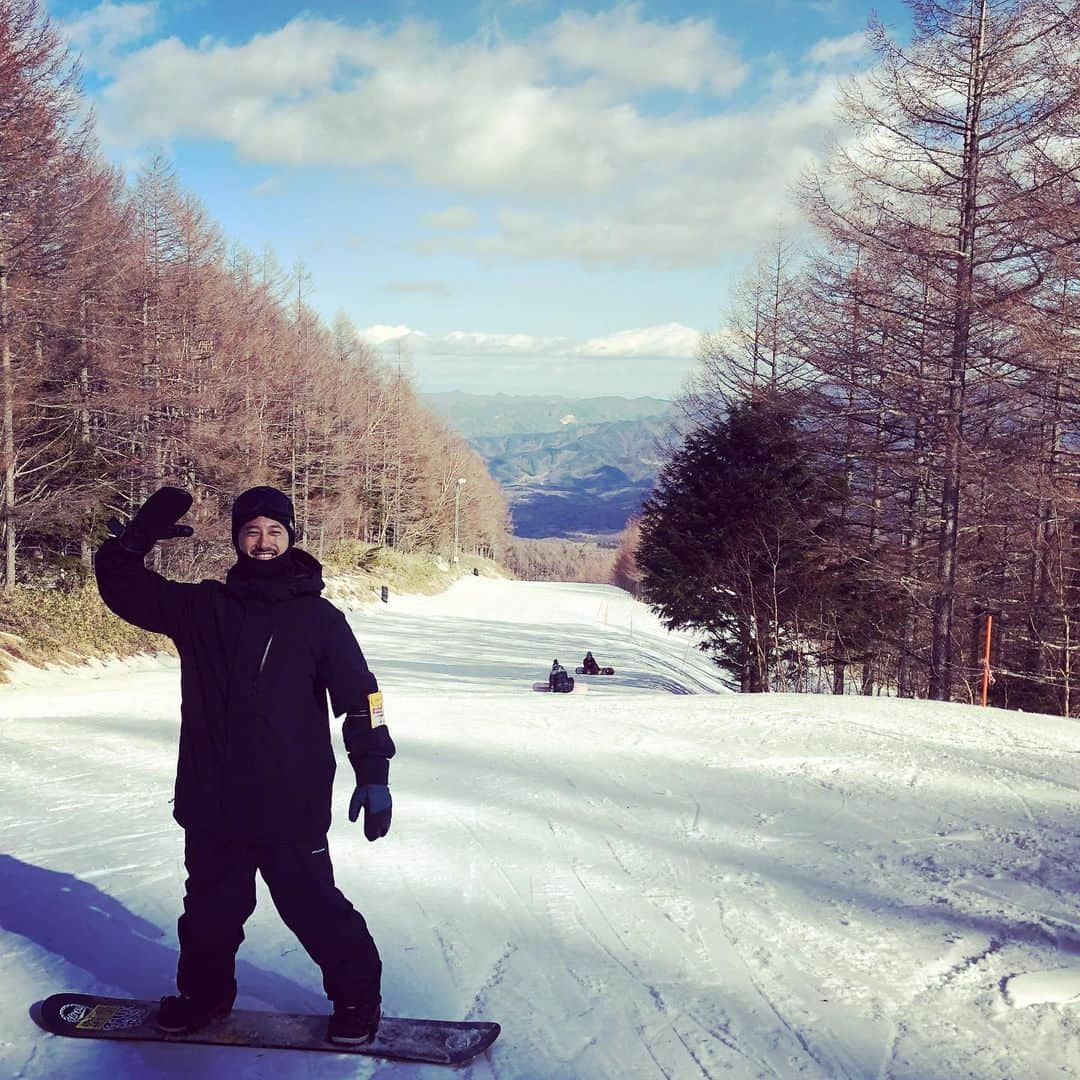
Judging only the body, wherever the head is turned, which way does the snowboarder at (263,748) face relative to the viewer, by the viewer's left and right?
facing the viewer

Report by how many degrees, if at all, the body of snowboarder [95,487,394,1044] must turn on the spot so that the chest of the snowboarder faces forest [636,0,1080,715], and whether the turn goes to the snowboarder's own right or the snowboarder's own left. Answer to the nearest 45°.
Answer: approximately 135° to the snowboarder's own left

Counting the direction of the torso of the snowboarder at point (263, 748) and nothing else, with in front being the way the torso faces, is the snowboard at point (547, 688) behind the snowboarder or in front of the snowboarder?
behind

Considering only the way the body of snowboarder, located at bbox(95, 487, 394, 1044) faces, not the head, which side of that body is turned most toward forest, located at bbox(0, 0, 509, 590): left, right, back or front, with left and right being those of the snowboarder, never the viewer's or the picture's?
back
